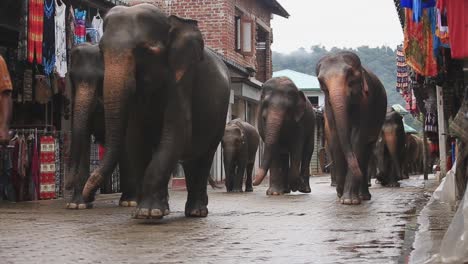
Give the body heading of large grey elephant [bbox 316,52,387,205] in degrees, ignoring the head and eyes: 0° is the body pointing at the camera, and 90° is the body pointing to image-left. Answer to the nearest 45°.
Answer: approximately 45°

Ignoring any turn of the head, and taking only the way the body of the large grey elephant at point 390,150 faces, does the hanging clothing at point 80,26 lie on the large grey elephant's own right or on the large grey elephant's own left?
on the large grey elephant's own right

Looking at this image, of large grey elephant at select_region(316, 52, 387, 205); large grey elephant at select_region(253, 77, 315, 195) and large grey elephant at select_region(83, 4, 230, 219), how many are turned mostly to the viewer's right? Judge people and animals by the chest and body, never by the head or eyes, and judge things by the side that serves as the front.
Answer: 0

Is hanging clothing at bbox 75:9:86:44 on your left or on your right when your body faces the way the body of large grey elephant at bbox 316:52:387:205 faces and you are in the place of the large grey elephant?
on your right

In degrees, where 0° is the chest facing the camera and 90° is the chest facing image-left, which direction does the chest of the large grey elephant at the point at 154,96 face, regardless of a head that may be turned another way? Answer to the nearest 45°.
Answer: approximately 45°

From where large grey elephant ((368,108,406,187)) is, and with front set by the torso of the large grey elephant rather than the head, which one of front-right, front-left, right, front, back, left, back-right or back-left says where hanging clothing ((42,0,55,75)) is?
front-right

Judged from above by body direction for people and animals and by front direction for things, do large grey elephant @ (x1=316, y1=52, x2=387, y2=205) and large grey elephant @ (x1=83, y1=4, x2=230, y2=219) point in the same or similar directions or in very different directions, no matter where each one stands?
same or similar directions

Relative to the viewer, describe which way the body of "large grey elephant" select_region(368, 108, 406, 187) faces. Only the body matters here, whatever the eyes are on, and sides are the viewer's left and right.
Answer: facing the viewer

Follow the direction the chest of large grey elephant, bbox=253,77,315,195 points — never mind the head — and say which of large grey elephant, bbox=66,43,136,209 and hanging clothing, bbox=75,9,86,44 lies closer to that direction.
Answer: the large grey elephant

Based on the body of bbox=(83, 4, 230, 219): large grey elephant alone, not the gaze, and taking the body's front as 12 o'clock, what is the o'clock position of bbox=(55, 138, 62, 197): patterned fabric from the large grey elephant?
The patterned fabric is roughly at 4 o'clock from the large grey elephant.

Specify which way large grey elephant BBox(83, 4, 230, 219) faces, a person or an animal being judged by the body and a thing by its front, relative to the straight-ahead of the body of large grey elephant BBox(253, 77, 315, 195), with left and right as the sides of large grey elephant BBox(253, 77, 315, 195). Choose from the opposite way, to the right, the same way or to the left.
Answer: the same way

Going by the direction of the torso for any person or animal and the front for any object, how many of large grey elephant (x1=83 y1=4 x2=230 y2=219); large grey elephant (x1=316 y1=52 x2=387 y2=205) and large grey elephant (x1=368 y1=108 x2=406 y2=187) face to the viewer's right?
0

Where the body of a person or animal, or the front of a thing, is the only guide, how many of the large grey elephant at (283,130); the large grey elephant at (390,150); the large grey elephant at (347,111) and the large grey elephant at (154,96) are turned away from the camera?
0

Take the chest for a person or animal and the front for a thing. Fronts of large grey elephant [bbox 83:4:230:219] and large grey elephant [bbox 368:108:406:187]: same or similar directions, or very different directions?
same or similar directions
